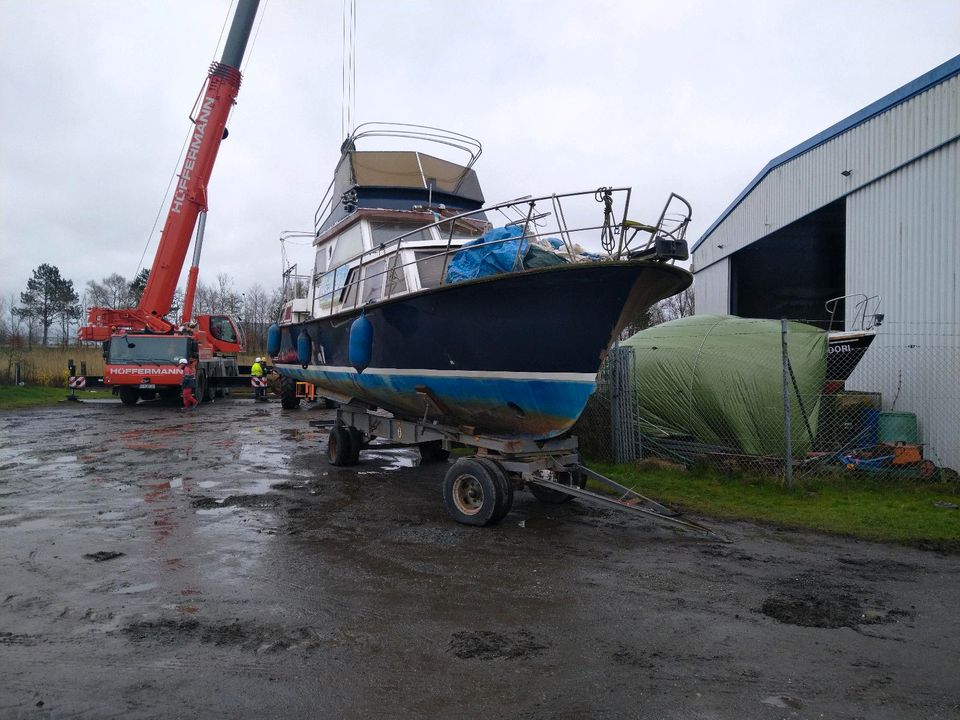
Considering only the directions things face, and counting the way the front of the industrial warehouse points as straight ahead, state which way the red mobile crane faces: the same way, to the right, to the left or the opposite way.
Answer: to the left

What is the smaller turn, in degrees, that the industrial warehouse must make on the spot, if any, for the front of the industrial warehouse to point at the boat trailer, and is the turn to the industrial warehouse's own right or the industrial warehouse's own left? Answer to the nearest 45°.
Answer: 0° — it already faces it

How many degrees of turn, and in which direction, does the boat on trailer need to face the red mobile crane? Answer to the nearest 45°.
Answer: approximately 180°

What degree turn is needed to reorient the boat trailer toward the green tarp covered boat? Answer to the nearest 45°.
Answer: approximately 90° to its left

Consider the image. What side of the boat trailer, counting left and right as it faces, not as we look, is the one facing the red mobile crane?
back

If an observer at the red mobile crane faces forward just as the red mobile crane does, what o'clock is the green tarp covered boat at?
The green tarp covered boat is roughly at 11 o'clock from the red mobile crane.

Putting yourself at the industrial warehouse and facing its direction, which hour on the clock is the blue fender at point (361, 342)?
The blue fender is roughly at 12 o'clock from the industrial warehouse.

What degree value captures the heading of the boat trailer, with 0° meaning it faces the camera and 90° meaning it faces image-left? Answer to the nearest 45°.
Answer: approximately 315°

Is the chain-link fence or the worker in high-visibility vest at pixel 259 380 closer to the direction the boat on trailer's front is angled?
the chain-link fence
